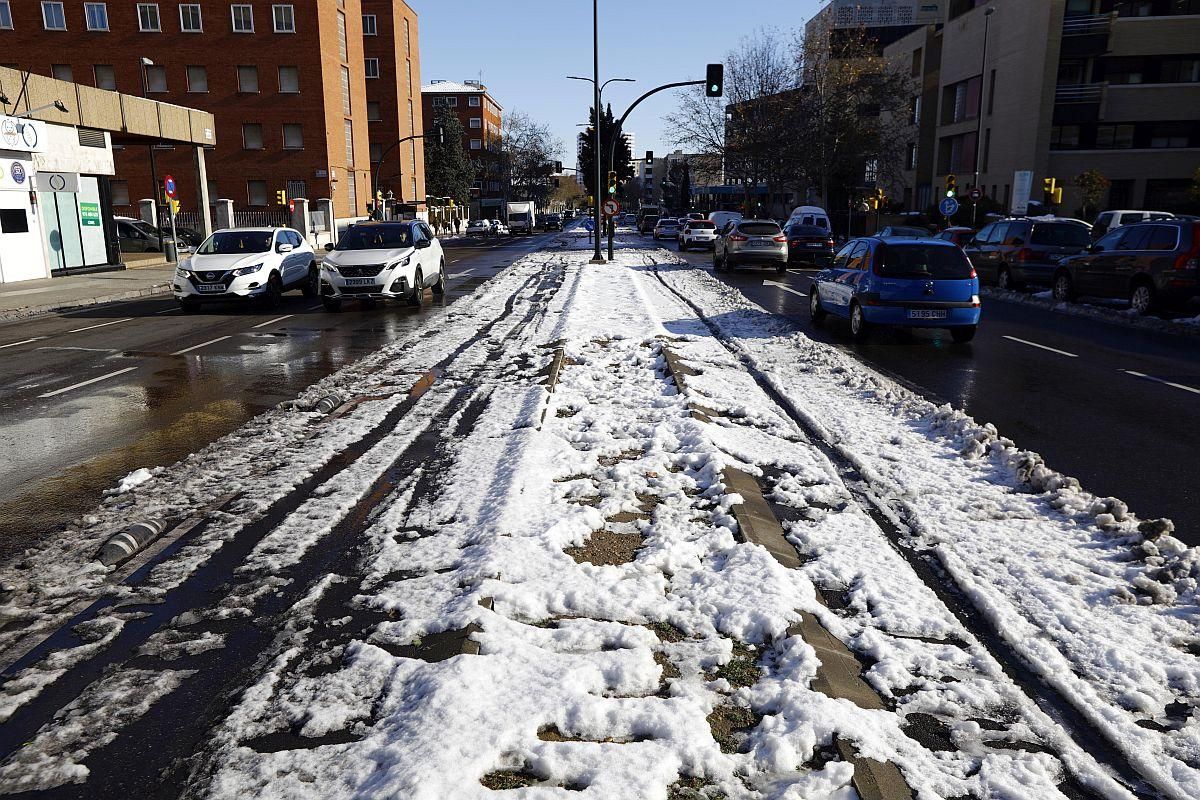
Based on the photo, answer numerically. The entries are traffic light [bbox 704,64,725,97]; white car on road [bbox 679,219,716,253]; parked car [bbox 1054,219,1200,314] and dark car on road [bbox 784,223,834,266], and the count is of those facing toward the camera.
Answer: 1

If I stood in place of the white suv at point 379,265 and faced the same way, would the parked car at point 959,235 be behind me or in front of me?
behind

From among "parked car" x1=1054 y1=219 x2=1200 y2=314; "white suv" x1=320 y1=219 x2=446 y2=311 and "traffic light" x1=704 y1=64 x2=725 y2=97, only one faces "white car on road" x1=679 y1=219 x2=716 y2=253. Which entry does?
"parked car" x1=1054 y1=219 x2=1200 y2=314

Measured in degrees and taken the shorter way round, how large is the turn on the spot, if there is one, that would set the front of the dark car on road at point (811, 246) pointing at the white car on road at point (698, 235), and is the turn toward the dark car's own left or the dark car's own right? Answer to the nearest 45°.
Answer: approximately 45° to the dark car's own left

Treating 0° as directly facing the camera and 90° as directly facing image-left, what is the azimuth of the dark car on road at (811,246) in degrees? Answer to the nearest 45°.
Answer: approximately 180°

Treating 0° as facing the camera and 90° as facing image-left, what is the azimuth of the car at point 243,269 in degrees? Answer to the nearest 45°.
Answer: approximately 45°

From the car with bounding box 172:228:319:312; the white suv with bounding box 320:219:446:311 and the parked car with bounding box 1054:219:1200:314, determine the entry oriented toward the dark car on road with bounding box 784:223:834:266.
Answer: the parked car with bounding box 1054:219:1200:314

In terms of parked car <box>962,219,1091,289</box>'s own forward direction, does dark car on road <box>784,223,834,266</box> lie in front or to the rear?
in front

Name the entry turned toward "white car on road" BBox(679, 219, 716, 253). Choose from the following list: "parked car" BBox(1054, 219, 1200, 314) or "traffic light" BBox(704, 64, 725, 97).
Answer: "parked car" BBox(1054, 219, 1200, 314)

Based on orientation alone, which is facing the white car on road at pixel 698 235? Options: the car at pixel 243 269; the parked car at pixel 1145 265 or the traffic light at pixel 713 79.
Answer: the parked car at pixel 1145 265

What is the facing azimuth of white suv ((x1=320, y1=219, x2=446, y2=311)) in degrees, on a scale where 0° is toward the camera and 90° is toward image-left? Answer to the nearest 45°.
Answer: approximately 45°

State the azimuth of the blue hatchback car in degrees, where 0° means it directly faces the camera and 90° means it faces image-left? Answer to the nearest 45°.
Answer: approximately 135°

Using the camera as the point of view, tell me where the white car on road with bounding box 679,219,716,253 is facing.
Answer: facing away from the viewer

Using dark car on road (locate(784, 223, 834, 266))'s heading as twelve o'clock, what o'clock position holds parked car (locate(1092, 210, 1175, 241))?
parked car (locate(1092, 210, 1175, 241)) is roughly at 3 o'clock from dark car on road (locate(784, 223, 834, 266)).
